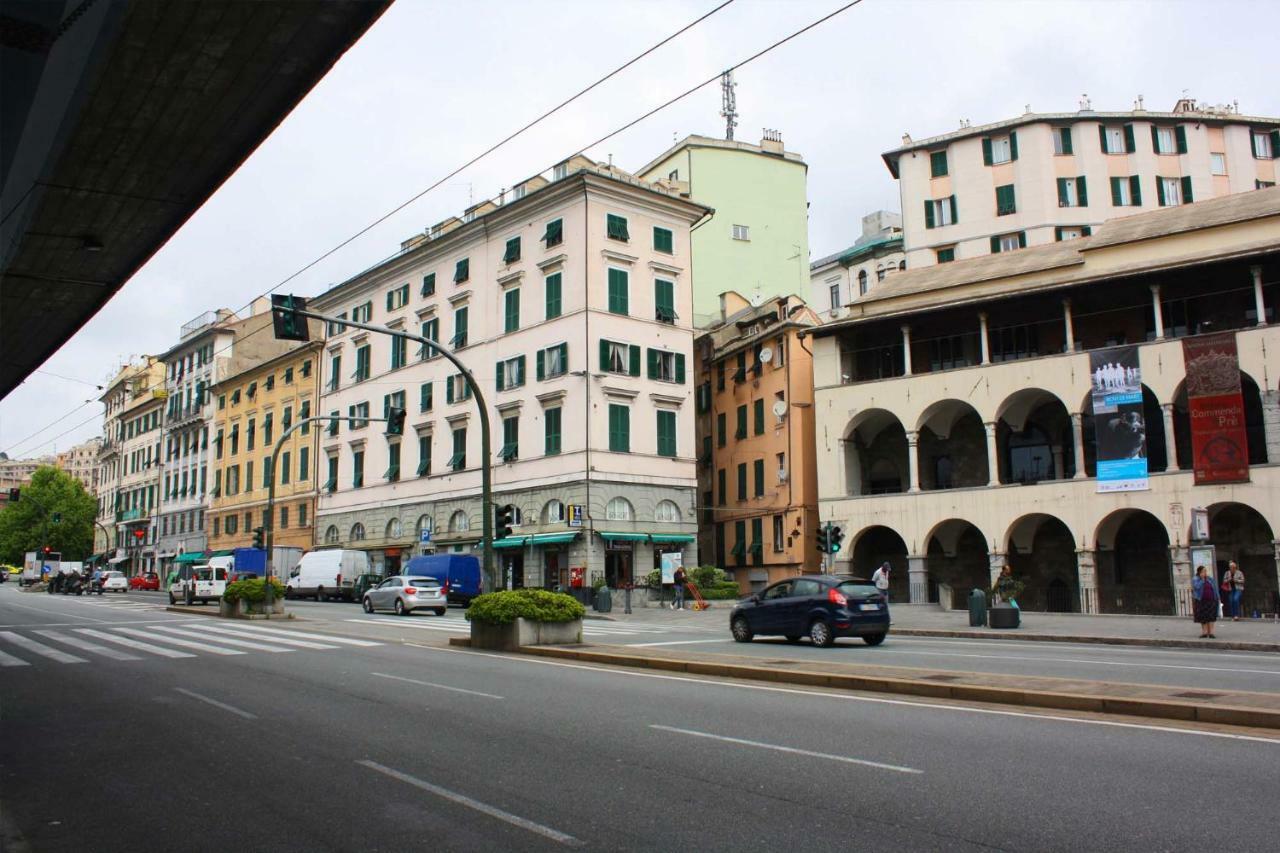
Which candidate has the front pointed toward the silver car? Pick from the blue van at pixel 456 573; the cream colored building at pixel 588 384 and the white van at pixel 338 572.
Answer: the cream colored building

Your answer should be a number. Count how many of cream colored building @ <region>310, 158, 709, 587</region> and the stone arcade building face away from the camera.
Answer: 0

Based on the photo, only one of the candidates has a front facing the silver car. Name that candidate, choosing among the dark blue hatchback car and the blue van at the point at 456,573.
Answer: the dark blue hatchback car

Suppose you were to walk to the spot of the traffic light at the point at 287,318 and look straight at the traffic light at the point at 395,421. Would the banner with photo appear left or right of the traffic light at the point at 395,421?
right

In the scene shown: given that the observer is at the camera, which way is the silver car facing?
facing away from the viewer and to the left of the viewer

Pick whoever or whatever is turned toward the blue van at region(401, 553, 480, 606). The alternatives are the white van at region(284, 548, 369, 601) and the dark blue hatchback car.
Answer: the dark blue hatchback car

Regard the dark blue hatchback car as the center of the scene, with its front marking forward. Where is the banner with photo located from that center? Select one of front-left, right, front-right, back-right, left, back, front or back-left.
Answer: right

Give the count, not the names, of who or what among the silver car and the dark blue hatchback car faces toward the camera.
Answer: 0

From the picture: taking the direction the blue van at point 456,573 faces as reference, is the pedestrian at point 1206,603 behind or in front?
behind

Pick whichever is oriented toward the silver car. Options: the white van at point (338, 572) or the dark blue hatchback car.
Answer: the dark blue hatchback car

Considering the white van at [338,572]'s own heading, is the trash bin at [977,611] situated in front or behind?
behind

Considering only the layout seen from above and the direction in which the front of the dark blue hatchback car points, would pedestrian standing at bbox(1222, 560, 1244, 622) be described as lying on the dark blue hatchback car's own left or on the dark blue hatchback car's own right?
on the dark blue hatchback car's own right

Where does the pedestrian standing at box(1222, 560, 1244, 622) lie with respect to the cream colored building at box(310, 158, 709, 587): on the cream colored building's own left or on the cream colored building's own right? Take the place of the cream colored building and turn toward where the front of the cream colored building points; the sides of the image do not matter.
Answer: on the cream colored building's own left

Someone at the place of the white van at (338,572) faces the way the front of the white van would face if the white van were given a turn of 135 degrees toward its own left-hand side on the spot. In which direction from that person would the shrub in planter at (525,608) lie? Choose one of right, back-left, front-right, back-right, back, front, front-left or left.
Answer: front

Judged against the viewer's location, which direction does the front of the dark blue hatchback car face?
facing away from the viewer and to the left of the viewer
